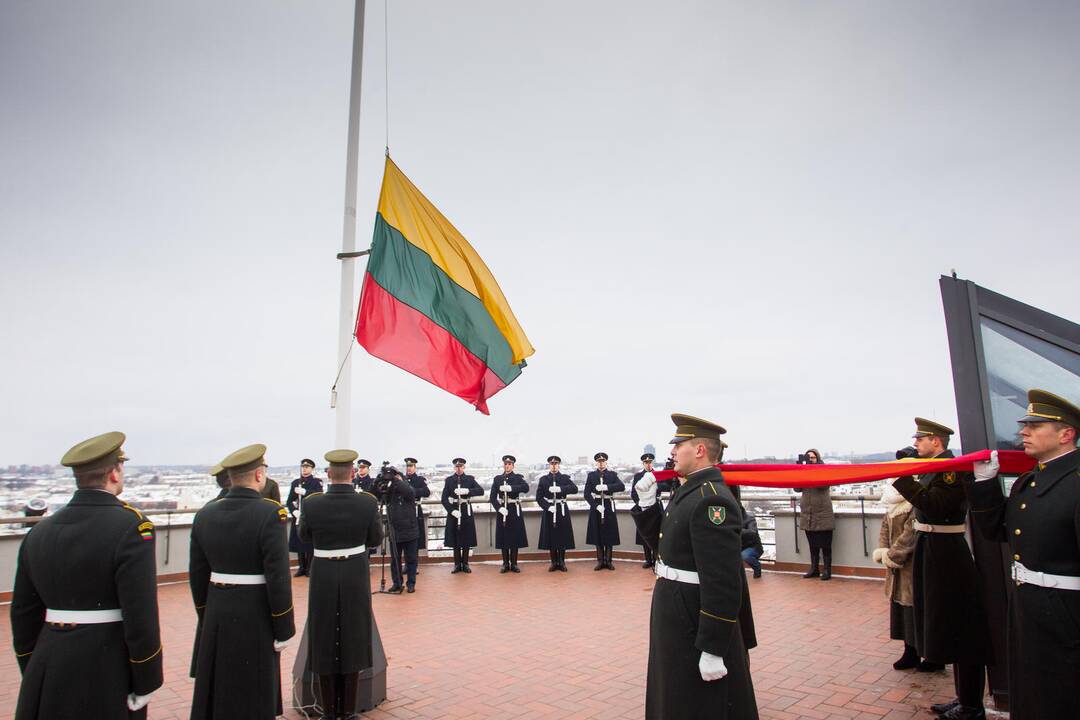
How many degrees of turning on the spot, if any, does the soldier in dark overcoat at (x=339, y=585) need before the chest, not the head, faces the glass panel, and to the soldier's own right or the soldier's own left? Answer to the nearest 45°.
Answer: approximately 90° to the soldier's own right

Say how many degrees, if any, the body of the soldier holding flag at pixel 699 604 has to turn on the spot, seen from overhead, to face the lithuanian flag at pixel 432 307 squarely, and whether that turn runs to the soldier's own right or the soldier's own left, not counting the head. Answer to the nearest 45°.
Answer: approximately 45° to the soldier's own right

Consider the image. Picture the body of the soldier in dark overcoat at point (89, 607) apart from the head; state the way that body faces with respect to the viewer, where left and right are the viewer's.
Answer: facing away from the viewer and to the right of the viewer

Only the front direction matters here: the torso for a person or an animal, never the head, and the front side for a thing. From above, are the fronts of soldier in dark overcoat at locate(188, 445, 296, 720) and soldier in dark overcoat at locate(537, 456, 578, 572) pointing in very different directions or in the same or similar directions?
very different directions

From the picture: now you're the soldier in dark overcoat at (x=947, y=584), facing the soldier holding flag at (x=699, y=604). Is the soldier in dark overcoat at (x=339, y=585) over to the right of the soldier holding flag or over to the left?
right

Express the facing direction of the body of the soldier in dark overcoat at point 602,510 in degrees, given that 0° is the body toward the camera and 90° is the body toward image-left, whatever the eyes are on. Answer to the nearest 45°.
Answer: approximately 0°

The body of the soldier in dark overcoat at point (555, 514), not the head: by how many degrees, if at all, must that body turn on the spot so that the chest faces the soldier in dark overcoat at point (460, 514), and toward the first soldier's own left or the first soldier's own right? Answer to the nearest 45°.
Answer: approximately 90° to the first soldier's own right

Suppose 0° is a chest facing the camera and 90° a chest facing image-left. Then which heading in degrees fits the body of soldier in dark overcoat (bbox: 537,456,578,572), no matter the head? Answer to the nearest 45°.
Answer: approximately 0°

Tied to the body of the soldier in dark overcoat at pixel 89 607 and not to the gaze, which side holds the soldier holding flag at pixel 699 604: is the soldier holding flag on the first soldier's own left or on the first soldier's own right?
on the first soldier's own right

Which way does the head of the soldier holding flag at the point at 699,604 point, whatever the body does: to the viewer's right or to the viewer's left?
to the viewer's left

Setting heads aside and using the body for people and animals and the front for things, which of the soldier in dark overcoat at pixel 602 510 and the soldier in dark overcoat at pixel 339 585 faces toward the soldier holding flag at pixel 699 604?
the soldier in dark overcoat at pixel 602 510

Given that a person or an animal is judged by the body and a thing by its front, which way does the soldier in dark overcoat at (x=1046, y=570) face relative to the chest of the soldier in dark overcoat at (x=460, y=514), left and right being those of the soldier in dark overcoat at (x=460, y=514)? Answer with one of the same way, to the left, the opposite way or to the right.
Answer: to the right
